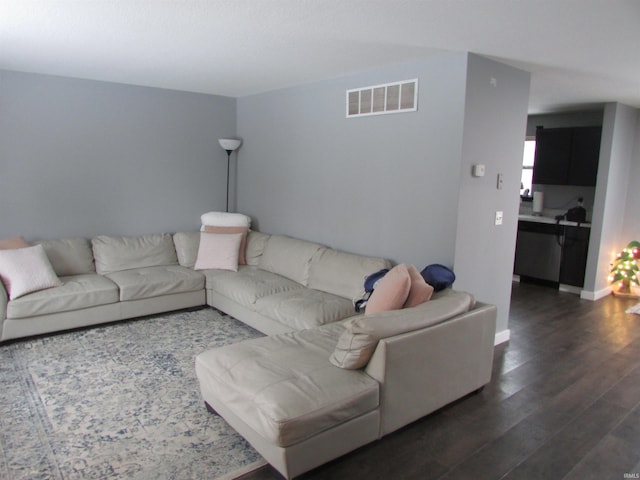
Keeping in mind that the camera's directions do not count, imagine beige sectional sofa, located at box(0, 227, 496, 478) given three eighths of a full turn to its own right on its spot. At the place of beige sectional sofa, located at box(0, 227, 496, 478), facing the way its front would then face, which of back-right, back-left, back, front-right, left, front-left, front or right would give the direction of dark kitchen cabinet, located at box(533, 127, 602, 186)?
front-right

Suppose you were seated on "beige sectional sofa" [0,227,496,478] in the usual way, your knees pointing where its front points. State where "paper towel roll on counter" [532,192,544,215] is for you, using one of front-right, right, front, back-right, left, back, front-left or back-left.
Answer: back

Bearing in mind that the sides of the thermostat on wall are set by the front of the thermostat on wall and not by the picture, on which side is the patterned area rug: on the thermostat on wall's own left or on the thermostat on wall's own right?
on the thermostat on wall's own right

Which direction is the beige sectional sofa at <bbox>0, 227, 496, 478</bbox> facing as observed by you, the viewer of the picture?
facing the viewer and to the left of the viewer

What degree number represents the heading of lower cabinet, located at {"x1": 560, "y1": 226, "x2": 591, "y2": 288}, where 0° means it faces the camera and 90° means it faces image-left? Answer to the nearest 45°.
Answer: approximately 45°

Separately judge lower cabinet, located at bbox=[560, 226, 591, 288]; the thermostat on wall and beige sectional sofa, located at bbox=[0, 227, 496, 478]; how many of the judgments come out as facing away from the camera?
0

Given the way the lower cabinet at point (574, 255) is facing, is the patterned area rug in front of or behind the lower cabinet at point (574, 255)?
in front

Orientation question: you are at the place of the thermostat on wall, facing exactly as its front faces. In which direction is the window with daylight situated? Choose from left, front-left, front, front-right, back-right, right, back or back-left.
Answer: back-left

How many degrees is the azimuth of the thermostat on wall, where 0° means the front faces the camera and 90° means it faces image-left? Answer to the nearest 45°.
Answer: approximately 315°

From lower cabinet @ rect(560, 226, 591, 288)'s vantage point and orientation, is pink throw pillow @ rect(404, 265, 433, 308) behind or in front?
in front

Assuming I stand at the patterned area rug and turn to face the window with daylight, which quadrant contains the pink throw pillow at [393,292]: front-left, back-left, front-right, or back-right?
front-right

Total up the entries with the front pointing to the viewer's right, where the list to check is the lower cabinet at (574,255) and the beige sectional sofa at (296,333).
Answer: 0
